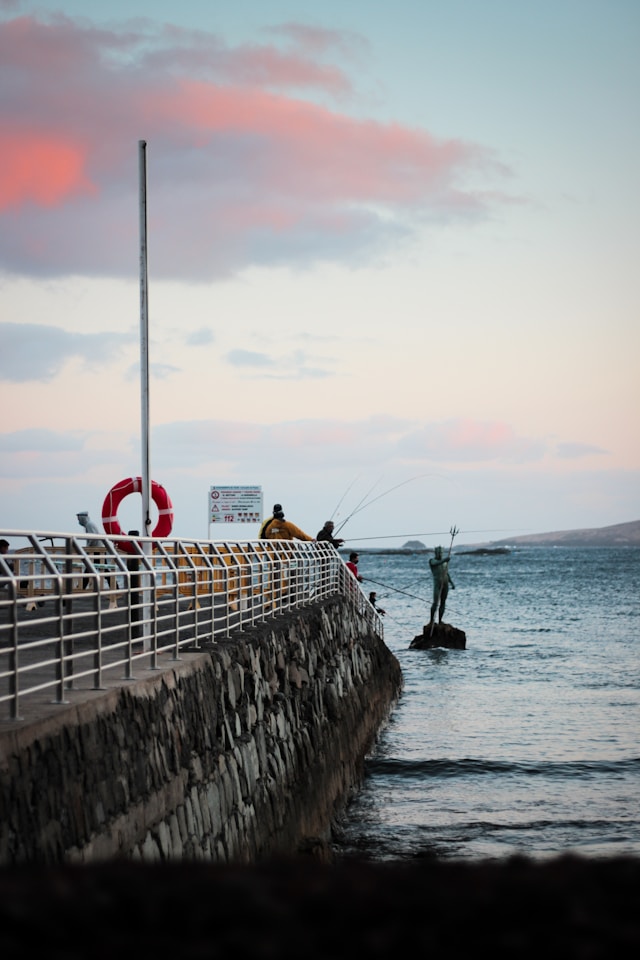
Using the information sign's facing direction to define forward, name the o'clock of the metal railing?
The metal railing is roughly at 12 o'clock from the information sign.

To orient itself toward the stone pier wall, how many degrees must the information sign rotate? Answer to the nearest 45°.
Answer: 0° — it already faces it

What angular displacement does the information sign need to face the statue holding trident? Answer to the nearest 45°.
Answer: approximately 135° to its left

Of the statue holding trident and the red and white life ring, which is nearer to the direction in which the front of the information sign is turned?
the red and white life ring

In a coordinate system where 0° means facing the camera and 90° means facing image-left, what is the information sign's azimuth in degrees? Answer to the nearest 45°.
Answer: approximately 0°

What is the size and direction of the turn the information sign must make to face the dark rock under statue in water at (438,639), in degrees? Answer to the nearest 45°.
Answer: approximately 135° to its left

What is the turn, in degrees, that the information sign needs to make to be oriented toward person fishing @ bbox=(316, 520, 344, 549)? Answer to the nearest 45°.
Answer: approximately 135° to its left
